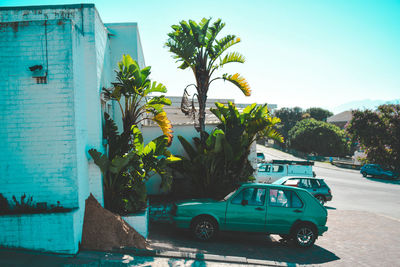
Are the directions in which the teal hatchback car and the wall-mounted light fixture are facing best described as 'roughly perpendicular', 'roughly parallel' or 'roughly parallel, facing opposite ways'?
roughly perpendicular

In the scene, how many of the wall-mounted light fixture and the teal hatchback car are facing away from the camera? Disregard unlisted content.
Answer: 0

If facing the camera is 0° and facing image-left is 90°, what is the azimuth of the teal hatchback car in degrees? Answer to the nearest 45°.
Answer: approximately 90°

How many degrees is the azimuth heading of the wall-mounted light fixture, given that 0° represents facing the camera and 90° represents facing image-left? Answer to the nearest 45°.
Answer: approximately 45°

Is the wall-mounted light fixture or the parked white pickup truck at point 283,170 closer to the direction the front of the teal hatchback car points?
the wall-mounted light fixture

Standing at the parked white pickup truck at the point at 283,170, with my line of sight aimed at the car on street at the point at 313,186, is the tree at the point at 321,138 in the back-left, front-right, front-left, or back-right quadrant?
back-left

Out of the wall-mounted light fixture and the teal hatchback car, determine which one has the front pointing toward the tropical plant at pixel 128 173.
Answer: the teal hatchback car
